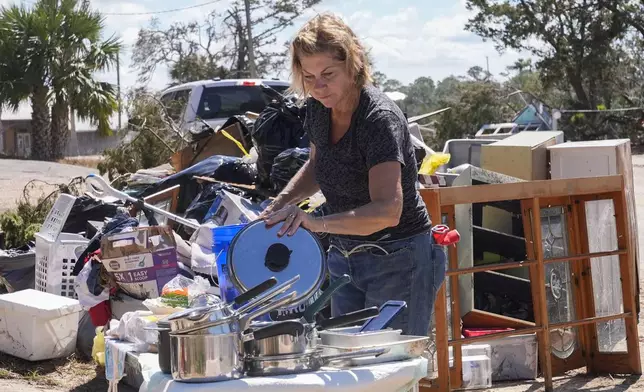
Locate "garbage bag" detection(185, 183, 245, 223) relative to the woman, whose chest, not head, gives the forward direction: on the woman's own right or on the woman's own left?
on the woman's own right

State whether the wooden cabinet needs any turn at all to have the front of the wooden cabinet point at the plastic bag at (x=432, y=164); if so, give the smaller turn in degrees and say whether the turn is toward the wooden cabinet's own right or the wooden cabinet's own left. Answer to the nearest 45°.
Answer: approximately 90° to the wooden cabinet's own right

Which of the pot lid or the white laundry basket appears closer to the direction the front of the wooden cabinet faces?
the pot lid

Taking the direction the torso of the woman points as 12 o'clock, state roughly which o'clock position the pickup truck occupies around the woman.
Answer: The pickup truck is roughly at 4 o'clock from the woman.

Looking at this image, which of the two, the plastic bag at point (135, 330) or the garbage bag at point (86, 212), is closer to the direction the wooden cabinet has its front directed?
the plastic bag

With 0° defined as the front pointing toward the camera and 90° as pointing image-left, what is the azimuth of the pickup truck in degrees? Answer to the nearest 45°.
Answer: approximately 135°

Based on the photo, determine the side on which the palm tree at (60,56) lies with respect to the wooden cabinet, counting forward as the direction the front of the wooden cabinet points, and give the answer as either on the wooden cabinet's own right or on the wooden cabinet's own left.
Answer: on the wooden cabinet's own right

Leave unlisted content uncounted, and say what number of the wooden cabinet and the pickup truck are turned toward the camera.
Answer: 1

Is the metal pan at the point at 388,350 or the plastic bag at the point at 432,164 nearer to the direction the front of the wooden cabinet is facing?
the metal pan

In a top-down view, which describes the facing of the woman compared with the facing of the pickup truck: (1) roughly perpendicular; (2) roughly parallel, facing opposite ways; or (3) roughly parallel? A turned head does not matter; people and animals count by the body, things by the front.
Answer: roughly perpendicular

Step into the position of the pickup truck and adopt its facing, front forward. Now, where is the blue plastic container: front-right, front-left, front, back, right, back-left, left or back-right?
back-left

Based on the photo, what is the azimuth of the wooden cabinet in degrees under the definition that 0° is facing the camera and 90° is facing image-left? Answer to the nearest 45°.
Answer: approximately 0°

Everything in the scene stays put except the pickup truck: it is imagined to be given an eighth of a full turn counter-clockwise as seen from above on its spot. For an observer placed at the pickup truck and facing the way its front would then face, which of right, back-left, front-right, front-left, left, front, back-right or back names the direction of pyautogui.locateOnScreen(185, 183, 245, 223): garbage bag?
left
